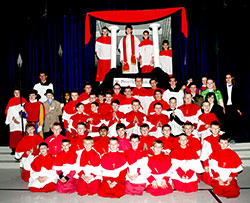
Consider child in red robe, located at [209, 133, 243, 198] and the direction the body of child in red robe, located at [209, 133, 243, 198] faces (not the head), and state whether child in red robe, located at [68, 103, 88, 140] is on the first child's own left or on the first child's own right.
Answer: on the first child's own right

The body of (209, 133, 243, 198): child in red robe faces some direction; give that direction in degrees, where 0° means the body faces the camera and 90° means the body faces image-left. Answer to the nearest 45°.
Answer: approximately 0°

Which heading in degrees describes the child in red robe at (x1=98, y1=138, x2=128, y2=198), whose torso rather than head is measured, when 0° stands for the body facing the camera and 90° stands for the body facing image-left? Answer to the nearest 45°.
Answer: approximately 0°

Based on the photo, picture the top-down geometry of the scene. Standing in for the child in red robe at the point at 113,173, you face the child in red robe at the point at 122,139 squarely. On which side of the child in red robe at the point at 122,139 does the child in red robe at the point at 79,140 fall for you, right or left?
left

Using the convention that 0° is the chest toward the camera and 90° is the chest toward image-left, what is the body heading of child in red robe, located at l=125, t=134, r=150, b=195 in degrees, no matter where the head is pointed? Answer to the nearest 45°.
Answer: approximately 45°
